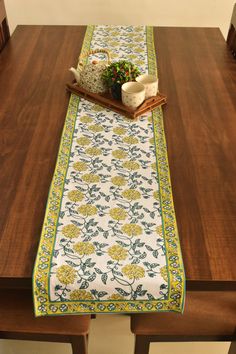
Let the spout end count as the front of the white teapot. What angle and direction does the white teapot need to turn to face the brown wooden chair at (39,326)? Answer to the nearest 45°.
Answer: approximately 90° to its left

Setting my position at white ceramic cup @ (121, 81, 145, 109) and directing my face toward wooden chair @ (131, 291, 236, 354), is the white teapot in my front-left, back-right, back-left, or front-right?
back-right

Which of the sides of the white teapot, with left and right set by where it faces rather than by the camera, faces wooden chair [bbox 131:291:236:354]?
left

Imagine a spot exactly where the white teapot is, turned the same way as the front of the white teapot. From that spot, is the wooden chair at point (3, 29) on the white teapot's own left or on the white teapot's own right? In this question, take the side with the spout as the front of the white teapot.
on the white teapot's own right

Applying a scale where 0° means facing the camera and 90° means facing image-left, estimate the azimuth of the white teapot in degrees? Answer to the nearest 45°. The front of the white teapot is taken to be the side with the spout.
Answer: approximately 90°
